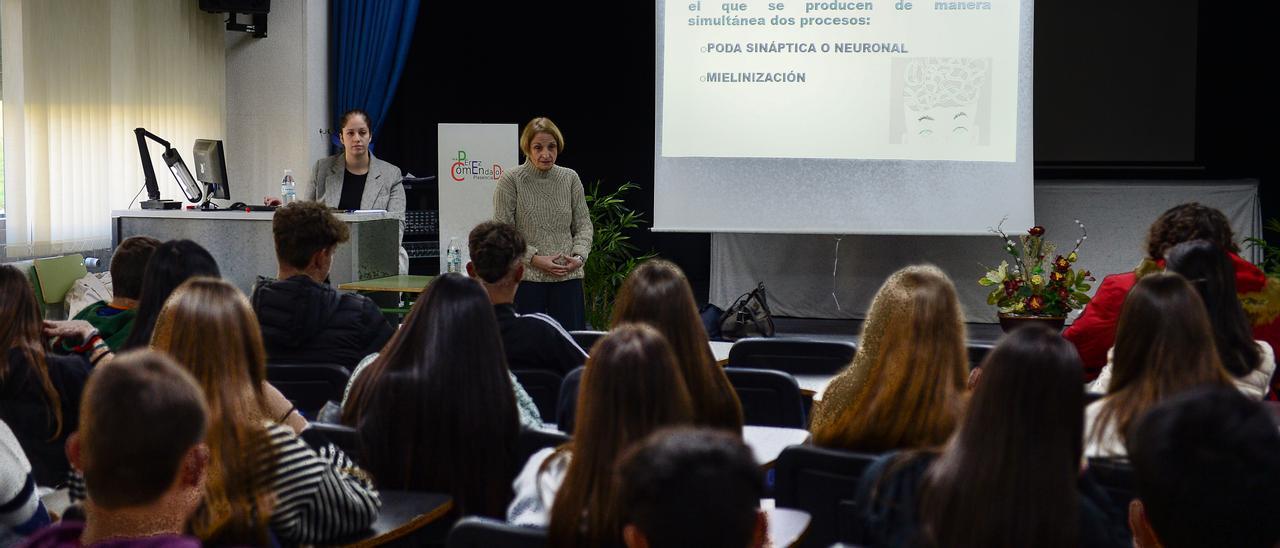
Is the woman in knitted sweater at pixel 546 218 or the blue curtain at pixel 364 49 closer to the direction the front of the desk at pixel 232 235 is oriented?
the woman in knitted sweater

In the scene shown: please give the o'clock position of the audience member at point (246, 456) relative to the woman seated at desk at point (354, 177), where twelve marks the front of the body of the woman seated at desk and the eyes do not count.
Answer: The audience member is roughly at 12 o'clock from the woman seated at desk.

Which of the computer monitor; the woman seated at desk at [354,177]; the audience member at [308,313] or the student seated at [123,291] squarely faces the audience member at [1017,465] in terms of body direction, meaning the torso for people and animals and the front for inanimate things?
the woman seated at desk

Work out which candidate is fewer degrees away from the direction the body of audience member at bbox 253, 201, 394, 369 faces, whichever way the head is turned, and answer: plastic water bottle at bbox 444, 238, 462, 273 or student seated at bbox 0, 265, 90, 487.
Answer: the plastic water bottle

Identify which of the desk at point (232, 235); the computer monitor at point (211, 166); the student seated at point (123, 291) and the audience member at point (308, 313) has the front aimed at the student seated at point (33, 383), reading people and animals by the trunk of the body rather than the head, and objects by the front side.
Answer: the desk

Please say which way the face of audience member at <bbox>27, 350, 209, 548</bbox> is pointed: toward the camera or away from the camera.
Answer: away from the camera

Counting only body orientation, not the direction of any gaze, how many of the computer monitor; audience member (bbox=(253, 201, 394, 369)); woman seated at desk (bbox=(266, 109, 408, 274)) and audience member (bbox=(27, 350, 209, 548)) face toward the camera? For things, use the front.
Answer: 1

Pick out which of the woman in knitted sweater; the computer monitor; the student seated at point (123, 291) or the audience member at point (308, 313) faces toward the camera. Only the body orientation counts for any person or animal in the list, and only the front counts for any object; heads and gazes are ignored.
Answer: the woman in knitted sweater
